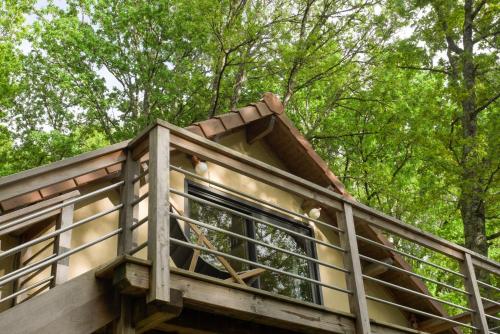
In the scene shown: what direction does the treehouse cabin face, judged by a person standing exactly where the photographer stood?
facing the viewer and to the right of the viewer

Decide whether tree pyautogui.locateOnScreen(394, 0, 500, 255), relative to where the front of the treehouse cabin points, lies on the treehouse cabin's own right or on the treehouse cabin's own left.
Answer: on the treehouse cabin's own left
